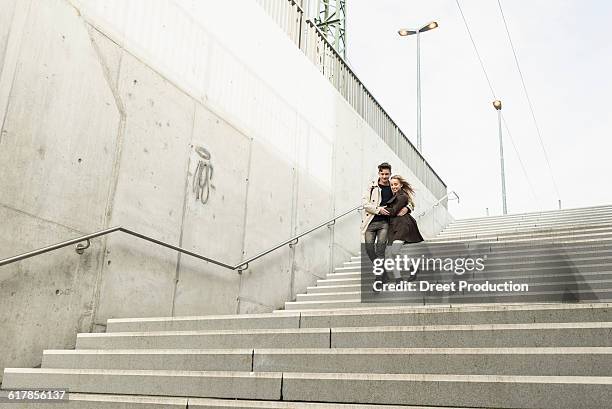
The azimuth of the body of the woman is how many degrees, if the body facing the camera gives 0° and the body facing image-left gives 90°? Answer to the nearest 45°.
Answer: approximately 45°

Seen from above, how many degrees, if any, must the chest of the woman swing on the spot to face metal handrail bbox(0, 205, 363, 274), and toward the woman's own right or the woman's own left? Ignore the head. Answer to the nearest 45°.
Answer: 0° — they already face it

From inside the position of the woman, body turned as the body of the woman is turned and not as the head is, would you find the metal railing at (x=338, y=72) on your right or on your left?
on your right

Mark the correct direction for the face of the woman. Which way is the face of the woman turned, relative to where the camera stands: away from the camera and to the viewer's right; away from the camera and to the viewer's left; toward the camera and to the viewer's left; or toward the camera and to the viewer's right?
toward the camera and to the viewer's left

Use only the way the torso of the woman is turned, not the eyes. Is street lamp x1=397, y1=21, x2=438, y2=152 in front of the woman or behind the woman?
behind

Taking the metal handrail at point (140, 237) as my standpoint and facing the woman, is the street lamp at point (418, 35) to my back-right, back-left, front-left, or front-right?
front-left
